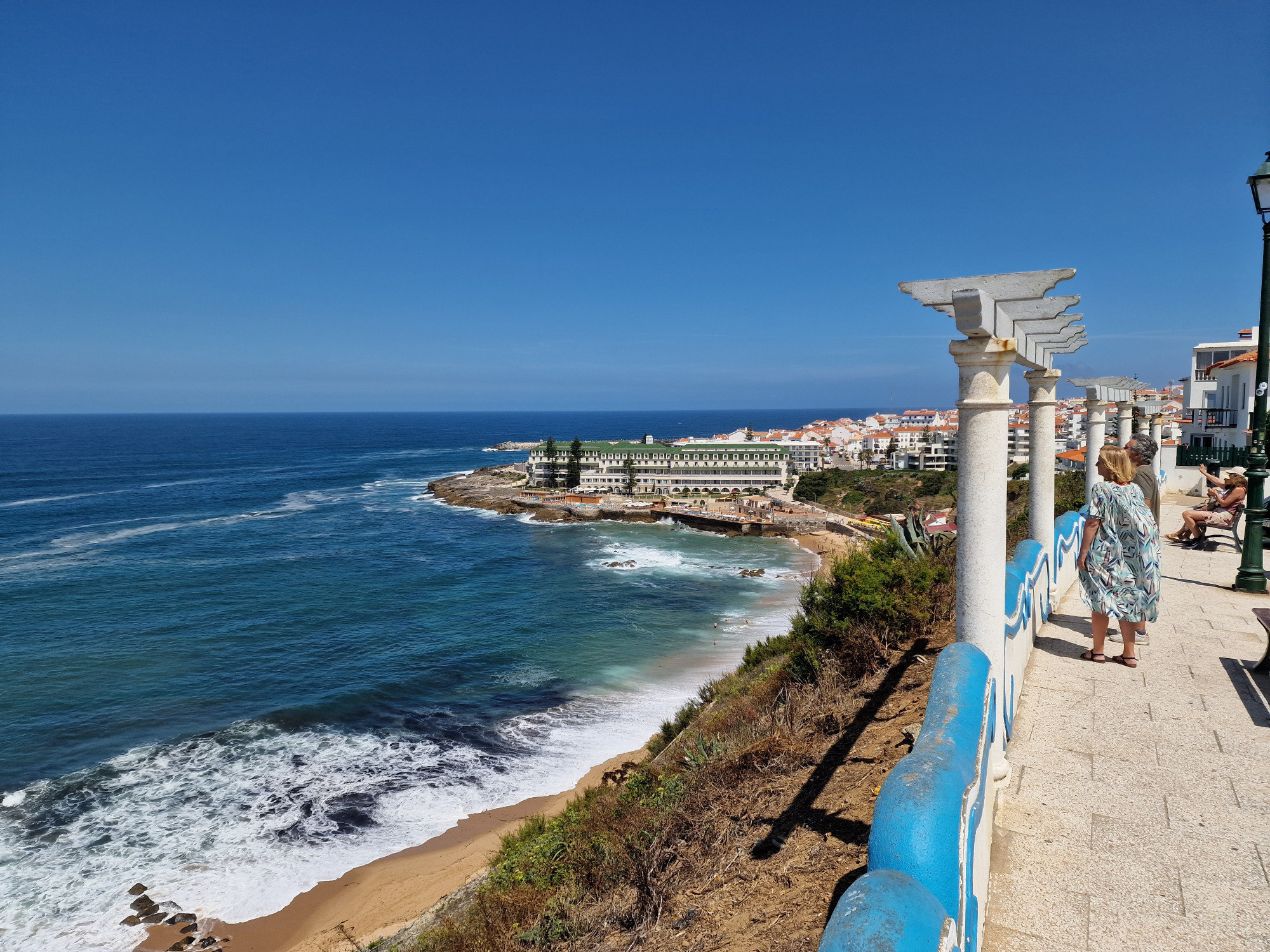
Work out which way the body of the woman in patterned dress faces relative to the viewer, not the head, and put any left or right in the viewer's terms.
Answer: facing away from the viewer and to the left of the viewer

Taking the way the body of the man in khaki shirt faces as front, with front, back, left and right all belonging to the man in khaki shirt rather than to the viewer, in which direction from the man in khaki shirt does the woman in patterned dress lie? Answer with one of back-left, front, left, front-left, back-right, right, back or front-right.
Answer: back-left

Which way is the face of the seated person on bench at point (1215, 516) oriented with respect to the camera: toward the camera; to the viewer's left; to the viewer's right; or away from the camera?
to the viewer's left

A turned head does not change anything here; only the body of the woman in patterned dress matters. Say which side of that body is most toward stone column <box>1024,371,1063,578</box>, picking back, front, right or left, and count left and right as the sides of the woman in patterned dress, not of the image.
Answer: front

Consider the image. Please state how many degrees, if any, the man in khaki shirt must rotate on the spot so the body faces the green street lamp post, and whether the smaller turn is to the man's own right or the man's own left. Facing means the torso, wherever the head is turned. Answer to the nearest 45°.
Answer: approximately 135° to the man's own right

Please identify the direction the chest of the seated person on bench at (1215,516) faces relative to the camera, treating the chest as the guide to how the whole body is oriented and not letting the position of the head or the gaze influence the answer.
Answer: to the viewer's left

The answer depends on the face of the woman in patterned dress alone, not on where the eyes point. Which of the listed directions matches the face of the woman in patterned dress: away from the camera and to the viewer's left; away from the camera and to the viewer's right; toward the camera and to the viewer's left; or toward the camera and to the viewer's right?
away from the camera and to the viewer's left

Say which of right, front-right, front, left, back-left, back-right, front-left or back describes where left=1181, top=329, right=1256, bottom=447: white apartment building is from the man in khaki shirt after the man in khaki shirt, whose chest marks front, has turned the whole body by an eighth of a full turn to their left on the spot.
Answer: right

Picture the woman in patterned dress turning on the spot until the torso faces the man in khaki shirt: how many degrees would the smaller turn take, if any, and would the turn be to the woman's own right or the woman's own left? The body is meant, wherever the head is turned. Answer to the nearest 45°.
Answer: approximately 45° to the woman's own right
